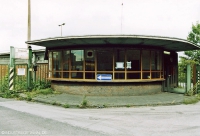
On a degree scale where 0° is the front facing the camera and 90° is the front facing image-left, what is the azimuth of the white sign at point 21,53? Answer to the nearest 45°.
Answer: approximately 0°

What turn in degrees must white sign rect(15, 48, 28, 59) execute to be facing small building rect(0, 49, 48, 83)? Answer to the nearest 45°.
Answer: approximately 180°

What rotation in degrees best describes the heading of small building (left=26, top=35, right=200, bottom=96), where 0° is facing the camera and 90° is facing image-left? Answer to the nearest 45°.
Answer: approximately 0°

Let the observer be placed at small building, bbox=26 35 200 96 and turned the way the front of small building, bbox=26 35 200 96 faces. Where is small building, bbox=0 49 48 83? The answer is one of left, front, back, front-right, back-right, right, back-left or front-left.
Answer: back-right

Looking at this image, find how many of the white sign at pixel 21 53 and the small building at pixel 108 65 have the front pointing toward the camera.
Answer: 2

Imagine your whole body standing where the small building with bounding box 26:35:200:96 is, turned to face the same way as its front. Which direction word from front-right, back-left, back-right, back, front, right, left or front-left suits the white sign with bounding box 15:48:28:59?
right

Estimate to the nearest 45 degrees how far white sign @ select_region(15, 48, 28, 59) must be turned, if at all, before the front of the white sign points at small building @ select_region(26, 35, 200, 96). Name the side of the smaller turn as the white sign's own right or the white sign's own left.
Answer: approximately 45° to the white sign's own left
